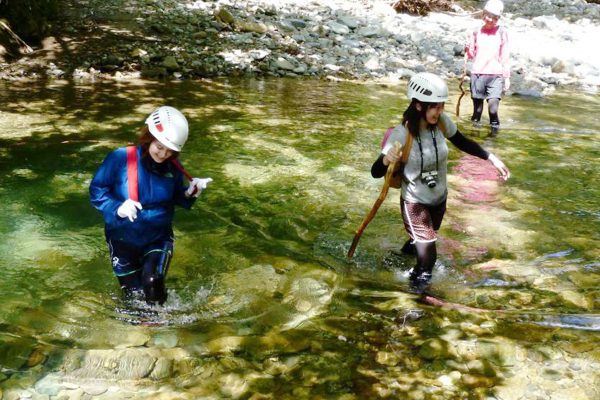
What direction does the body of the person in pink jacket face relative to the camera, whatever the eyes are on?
toward the camera

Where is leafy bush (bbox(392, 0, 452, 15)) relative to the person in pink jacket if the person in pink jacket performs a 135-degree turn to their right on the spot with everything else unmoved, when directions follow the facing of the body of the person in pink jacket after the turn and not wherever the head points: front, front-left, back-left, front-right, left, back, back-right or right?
front-right

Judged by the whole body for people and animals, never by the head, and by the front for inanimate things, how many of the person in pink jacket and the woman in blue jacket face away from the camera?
0

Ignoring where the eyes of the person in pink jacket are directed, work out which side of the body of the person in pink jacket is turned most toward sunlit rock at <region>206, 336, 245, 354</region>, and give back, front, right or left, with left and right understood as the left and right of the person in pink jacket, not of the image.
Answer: front

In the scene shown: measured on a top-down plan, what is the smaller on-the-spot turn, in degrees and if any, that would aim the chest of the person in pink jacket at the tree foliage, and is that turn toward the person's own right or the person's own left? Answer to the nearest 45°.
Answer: approximately 90° to the person's own right

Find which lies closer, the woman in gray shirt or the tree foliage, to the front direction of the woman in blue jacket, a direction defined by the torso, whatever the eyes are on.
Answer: the woman in gray shirt

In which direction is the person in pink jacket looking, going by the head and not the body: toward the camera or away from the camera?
toward the camera

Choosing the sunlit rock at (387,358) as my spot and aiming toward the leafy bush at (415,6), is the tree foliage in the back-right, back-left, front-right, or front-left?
front-left

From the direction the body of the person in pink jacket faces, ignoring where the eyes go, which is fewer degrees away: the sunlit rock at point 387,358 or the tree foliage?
the sunlit rock

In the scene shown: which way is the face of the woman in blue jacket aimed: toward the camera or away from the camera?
toward the camera

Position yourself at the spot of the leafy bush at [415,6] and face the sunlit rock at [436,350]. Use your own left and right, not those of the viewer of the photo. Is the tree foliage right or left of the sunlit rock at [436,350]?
right

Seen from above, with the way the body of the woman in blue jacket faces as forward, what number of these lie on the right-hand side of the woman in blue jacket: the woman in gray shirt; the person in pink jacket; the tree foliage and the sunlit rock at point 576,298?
0

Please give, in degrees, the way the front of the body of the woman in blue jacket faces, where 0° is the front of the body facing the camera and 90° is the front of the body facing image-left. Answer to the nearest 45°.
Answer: approximately 315°

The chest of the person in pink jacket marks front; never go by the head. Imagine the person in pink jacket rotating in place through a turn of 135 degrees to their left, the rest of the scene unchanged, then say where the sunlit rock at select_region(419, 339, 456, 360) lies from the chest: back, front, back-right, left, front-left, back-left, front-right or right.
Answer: back-right

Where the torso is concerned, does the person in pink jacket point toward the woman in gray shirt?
yes

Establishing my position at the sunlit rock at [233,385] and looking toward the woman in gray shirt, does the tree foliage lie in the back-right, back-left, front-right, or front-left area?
front-left

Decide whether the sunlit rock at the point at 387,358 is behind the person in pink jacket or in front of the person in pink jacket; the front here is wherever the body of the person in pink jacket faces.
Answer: in front

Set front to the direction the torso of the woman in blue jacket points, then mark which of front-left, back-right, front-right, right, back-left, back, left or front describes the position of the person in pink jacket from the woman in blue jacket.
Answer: left
